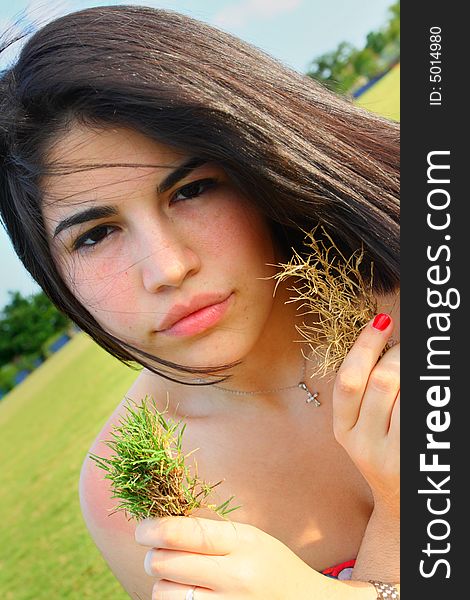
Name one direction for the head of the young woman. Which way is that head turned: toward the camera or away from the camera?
toward the camera

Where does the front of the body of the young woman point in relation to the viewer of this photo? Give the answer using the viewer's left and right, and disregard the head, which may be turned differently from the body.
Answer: facing the viewer
